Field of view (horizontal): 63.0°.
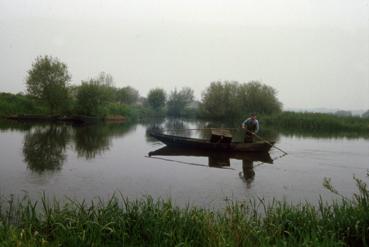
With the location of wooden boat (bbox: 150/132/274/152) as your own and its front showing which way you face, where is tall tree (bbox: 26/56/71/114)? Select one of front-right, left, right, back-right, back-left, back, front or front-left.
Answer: front-right

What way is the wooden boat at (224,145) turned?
to the viewer's left

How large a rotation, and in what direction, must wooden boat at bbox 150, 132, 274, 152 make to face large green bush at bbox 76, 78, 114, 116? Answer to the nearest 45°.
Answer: approximately 45° to its right

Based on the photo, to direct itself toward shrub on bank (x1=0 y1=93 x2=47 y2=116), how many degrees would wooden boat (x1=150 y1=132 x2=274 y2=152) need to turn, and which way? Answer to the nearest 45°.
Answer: approximately 45° to its right

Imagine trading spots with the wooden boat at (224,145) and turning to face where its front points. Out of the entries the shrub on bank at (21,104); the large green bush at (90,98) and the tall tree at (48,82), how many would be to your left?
0
